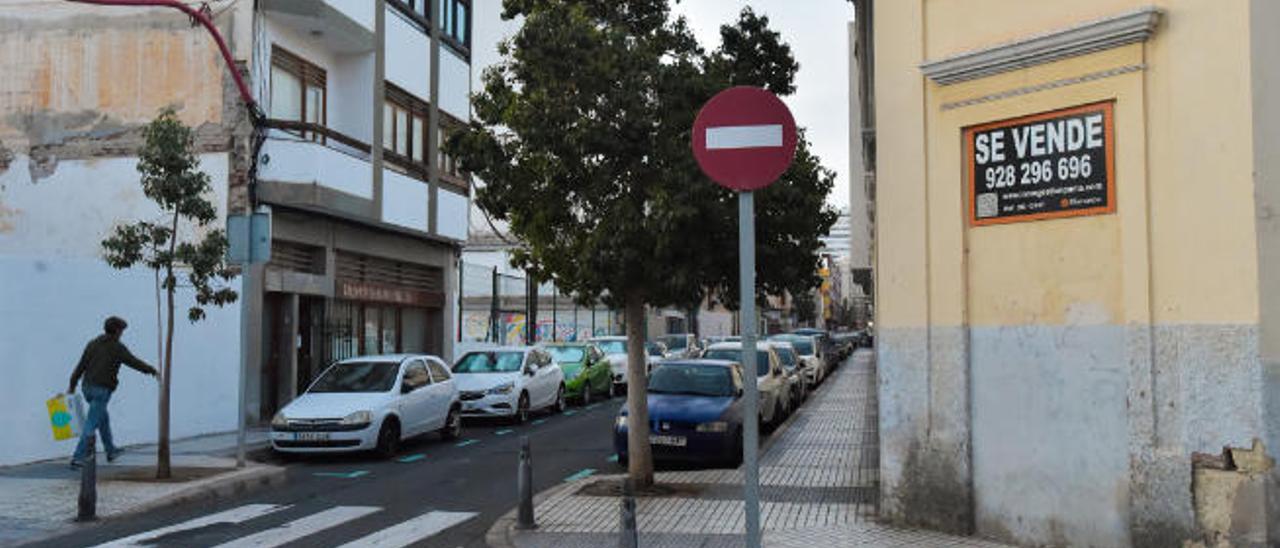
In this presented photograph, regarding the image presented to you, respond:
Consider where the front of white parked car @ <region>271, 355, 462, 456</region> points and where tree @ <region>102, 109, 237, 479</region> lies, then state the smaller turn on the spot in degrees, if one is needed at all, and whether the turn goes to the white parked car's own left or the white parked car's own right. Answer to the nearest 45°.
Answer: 0° — it already faces it

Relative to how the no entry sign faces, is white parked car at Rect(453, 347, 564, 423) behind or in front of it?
behind

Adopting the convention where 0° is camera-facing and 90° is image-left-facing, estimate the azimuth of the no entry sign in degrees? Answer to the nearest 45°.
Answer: approximately 0°

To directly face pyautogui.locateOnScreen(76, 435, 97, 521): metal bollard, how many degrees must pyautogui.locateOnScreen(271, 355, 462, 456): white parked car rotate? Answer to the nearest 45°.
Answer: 0° — it already faces it

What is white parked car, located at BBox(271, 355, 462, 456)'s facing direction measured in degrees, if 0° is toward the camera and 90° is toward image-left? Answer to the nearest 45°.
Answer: approximately 45°

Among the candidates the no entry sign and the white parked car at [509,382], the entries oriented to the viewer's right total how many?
0

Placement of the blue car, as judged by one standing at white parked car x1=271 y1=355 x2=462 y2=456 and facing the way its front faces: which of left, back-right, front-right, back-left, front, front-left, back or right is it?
left

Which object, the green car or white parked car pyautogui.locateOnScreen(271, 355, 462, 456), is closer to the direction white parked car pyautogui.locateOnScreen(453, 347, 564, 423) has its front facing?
the white parked car

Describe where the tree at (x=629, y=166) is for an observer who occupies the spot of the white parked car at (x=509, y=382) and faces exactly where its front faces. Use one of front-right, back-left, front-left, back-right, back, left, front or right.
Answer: front-left

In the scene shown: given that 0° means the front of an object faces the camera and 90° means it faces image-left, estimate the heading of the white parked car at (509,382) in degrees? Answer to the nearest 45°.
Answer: approximately 45°

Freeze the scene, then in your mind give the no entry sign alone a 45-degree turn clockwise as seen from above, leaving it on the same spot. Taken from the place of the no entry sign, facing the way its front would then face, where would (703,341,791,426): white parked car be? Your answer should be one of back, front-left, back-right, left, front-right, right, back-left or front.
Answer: back-right

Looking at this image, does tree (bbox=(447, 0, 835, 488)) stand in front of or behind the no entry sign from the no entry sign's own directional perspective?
behind
